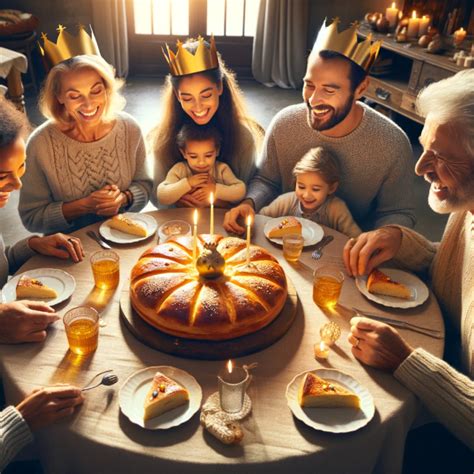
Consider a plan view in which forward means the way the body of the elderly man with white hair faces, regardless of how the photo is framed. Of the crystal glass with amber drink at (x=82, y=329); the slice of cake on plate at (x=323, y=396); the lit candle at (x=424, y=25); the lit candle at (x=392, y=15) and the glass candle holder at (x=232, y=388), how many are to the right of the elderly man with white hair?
2

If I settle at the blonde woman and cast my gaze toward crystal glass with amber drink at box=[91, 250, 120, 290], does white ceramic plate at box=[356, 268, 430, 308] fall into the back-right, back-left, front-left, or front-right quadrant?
front-left

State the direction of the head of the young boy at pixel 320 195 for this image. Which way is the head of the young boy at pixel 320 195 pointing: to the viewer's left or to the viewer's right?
to the viewer's left

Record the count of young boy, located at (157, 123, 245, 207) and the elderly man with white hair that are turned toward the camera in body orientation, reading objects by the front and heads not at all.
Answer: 1

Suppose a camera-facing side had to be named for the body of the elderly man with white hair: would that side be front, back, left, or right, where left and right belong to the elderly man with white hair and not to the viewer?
left

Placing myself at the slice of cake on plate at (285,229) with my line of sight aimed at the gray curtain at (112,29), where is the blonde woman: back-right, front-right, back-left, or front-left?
front-left

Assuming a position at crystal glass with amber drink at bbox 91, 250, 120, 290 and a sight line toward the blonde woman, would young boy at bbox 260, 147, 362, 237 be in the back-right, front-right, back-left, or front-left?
front-right

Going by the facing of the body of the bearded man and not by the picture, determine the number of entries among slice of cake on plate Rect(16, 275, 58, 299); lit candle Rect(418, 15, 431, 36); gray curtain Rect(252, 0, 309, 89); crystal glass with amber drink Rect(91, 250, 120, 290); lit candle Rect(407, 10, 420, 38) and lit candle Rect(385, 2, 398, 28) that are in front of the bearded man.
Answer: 2

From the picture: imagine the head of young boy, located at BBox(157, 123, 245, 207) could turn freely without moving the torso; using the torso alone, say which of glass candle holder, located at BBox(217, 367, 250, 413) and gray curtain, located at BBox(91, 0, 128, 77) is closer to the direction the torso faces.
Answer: the glass candle holder

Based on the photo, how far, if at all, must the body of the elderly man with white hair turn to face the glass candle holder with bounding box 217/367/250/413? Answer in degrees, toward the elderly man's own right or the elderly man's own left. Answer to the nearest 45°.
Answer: approximately 45° to the elderly man's own left

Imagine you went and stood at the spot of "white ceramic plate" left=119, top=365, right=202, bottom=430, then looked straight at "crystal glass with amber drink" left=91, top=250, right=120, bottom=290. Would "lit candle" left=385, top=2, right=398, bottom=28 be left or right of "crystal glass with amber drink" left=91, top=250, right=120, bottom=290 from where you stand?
right

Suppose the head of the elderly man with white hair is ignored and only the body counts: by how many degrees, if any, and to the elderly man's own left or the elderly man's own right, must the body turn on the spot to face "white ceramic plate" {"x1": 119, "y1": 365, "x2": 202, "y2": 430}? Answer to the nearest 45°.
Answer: approximately 45° to the elderly man's own left

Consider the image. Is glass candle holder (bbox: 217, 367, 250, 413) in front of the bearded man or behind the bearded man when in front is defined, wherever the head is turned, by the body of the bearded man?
in front

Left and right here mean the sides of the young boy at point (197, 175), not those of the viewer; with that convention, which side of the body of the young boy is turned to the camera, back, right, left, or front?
front

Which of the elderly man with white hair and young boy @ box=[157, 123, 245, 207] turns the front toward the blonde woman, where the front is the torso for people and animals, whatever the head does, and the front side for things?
the elderly man with white hair

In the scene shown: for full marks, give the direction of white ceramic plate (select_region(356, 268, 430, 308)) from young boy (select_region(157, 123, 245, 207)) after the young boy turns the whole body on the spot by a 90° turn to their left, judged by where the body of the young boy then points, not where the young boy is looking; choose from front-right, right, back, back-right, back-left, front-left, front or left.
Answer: front-right

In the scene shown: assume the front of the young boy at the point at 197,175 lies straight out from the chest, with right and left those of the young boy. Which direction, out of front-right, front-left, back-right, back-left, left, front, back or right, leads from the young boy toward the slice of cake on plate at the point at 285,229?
front-left

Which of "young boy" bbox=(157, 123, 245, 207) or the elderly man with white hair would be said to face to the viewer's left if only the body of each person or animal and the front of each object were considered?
the elderly man with white hair

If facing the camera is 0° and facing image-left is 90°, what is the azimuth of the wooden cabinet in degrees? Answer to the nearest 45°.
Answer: approximately 45°

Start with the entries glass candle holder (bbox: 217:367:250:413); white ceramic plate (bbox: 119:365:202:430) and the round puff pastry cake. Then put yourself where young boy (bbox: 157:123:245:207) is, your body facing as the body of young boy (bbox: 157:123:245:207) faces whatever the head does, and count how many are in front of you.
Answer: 3

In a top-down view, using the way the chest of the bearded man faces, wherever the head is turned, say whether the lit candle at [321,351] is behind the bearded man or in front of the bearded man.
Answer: in front

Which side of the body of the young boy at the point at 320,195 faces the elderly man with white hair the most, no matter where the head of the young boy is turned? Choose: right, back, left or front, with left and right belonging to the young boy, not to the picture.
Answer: left
